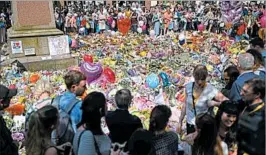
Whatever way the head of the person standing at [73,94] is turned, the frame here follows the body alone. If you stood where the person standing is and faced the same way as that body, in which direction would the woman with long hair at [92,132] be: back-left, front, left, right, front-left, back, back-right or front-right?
right

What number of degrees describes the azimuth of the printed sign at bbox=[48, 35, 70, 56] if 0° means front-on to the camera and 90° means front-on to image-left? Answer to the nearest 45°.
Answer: approximately 0°

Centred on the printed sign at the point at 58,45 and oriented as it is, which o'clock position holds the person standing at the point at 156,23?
The person standing is roughly at 7 o'clock from the printed sign.

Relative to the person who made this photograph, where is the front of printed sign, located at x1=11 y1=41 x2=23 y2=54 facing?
facing the viewer

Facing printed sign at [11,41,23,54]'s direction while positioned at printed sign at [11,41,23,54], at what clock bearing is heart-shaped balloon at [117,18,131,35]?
The heart-shaped balloon is roughly at 7 o'clock from the printed sign.

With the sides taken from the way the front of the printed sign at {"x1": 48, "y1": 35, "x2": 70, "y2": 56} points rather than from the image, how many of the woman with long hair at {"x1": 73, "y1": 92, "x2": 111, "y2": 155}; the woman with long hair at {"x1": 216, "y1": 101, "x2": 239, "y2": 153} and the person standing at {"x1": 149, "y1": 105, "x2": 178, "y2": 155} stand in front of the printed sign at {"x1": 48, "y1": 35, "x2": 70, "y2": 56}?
3

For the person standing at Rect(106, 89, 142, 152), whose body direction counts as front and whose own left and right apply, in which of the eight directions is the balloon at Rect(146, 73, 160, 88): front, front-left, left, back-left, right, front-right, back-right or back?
front

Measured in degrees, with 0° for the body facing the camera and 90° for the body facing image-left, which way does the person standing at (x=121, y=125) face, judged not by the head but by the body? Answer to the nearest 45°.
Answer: approximately 180°

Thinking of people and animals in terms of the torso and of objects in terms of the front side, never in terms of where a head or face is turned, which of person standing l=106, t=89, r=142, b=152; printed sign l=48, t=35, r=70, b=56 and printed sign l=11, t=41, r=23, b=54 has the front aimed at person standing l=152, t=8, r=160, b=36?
person standing l=106, t=89, r=142, b=152

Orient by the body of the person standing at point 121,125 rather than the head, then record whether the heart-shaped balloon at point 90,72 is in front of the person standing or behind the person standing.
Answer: in front

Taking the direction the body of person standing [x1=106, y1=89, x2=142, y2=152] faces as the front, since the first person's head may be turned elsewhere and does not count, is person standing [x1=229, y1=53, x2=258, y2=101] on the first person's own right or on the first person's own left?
on the first person's own right

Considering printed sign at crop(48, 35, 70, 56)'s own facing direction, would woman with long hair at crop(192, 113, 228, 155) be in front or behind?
in front

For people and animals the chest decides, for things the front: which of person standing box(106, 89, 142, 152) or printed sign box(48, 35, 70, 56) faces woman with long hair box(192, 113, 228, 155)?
the printed sign

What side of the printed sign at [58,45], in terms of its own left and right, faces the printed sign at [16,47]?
right

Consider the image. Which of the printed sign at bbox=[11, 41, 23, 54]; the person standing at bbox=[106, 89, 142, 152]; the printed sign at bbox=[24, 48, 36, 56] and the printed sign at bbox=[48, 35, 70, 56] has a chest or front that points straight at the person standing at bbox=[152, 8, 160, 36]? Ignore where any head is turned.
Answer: the person standing at bbox=[106, 89, 142, 152]

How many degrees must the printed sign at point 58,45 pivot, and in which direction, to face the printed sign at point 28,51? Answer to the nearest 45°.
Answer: approximately 90° to its right

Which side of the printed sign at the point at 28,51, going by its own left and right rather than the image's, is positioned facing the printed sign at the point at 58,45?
left
